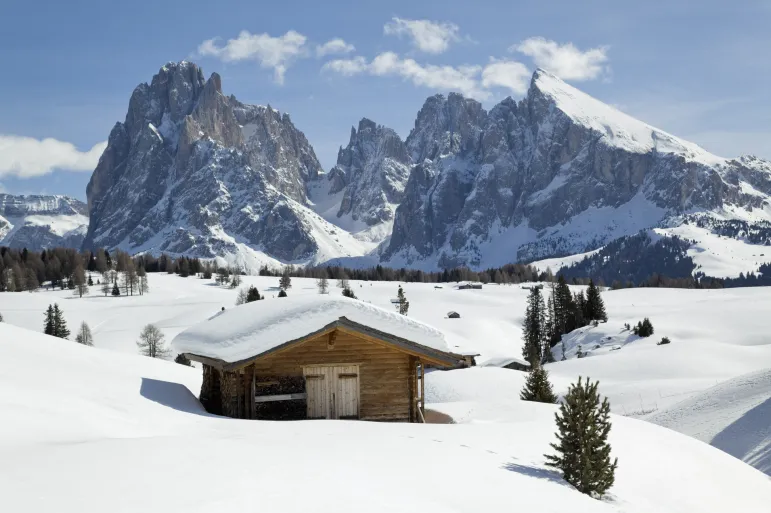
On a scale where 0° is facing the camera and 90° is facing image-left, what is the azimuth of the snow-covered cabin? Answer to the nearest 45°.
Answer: approximately 0°

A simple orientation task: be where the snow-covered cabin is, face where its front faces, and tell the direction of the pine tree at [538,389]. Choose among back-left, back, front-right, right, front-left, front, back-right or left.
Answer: back-left

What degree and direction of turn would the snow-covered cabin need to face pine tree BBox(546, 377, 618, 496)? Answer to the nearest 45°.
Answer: approximately 45° to its left
